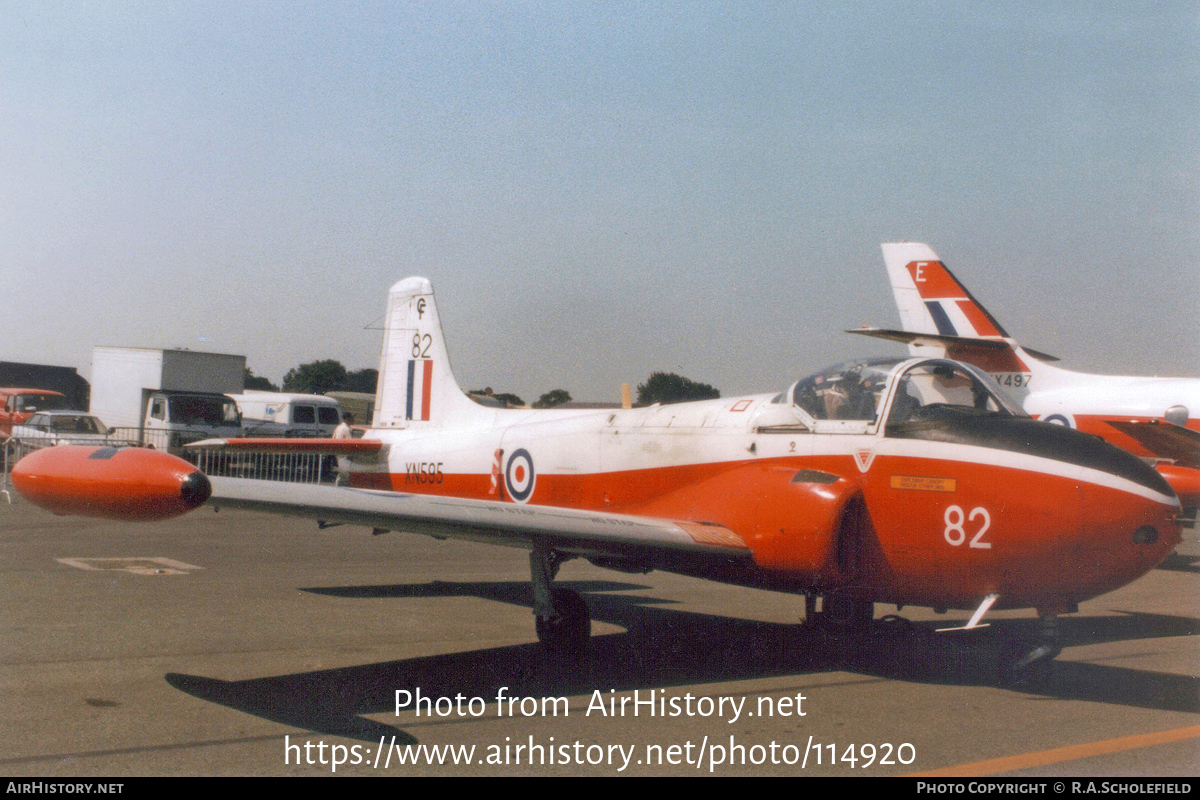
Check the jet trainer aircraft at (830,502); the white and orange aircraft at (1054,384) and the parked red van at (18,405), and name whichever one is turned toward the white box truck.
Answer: the parked red van

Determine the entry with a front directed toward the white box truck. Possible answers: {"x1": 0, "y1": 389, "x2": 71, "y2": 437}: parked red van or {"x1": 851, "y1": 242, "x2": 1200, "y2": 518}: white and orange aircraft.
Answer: the parked red van

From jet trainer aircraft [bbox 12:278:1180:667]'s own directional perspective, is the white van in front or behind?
behind

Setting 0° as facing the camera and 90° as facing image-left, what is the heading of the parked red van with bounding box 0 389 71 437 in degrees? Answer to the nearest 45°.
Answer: approximately 315°

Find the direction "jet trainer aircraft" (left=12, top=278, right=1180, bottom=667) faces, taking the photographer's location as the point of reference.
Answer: facing the viewer and to the right of the viewer

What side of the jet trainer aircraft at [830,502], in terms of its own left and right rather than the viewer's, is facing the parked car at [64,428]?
back

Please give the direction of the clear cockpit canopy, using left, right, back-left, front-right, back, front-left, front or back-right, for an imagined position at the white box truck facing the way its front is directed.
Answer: front-right

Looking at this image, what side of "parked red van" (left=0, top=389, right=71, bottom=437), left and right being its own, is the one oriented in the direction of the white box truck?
front

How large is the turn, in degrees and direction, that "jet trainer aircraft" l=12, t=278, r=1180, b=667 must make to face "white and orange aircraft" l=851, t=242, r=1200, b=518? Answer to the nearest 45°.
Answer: approximately 90° to its left

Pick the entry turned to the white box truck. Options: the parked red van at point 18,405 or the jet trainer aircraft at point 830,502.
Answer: the parked red van
